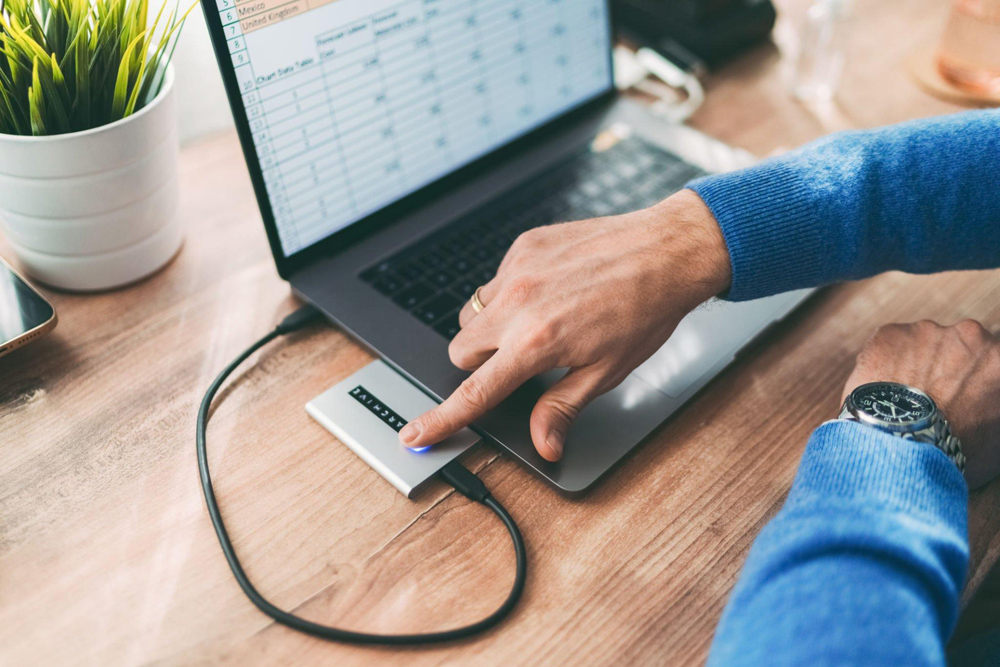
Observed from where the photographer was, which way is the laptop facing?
facing the viewer and to the right of the viewer
